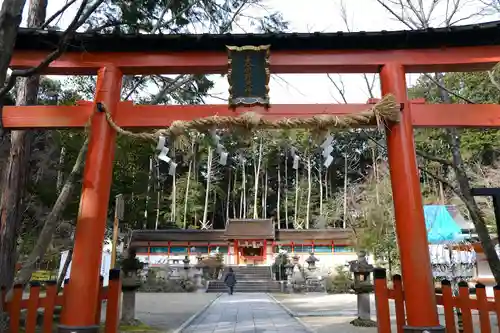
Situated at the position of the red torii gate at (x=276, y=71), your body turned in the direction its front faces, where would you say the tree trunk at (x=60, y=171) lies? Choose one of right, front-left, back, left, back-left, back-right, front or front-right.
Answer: back-right

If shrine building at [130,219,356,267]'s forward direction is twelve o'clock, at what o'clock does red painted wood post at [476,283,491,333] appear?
The red painted wood post is roughly at 12 o'clock from the shrine building.

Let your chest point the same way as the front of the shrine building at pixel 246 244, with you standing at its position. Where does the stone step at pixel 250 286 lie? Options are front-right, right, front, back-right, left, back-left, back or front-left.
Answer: front

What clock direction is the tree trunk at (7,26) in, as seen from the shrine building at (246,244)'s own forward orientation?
The tree trunk is roughly at 12 o'clock from the shrine building.

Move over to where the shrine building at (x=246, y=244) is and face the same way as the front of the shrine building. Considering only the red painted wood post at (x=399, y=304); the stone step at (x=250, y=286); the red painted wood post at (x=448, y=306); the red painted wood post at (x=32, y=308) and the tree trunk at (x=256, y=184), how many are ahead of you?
4

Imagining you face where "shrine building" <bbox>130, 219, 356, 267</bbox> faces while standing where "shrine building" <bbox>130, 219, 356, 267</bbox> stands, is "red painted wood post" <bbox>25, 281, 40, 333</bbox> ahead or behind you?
ahead

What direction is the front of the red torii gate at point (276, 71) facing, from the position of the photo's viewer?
facing the viewer

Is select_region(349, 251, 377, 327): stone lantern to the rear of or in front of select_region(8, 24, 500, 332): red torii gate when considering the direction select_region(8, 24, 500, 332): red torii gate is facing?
to the rear

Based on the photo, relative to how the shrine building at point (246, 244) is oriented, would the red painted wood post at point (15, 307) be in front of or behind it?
in front

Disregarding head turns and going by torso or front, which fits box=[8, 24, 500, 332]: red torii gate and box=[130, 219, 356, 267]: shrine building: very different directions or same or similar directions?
same or similar directions

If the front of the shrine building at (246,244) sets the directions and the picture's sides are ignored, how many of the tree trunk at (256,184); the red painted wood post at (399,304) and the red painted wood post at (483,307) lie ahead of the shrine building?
2

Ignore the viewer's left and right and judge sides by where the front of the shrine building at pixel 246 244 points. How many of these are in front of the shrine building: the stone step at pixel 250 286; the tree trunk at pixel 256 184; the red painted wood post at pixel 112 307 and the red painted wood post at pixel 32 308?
3

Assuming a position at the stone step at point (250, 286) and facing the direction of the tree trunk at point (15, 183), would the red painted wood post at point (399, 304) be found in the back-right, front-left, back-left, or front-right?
front-left

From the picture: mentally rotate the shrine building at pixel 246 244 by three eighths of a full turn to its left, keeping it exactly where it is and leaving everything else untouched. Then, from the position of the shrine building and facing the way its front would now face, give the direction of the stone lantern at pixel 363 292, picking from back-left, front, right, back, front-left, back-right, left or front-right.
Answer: back-right

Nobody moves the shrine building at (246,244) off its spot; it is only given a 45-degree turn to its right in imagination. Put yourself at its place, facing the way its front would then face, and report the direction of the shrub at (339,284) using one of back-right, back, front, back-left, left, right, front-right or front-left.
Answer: left

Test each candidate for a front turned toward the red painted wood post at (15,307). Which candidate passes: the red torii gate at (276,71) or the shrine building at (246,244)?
the shrine building

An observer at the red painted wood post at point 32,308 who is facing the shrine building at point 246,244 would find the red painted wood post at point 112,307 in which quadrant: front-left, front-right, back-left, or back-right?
front-right

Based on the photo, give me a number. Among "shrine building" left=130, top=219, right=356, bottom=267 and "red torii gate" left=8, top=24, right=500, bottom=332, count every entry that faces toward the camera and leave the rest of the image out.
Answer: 2
